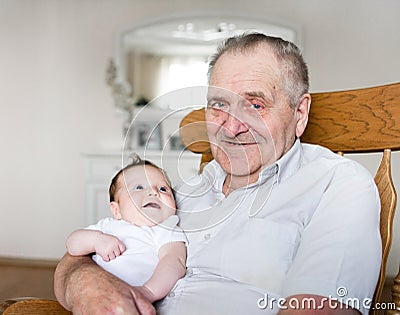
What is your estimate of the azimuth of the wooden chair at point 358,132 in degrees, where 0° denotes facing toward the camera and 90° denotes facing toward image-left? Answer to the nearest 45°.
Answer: approximately 45°

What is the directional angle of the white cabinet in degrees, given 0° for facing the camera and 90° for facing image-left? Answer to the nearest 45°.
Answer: approximately 0°

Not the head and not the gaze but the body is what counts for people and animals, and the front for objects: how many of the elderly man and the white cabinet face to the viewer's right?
0

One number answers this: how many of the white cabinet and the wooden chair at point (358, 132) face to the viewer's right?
0

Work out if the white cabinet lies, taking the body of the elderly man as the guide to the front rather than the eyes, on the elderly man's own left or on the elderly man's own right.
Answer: on the elderly man's own right

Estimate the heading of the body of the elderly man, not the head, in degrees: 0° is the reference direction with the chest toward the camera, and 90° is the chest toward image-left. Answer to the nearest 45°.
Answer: approximately 45°

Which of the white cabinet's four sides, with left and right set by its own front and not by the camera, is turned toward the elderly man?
front

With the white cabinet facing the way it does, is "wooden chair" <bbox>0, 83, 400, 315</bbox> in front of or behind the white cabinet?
in front
